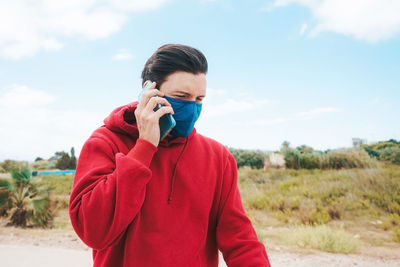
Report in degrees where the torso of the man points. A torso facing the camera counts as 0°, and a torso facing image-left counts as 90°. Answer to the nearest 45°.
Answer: approximately 315°

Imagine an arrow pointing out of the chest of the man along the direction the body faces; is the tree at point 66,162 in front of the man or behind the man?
behind

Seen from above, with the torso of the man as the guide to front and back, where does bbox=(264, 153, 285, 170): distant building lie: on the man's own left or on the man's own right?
on the man's own left

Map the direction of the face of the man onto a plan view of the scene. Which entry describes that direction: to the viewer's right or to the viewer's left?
to the viewer's right
